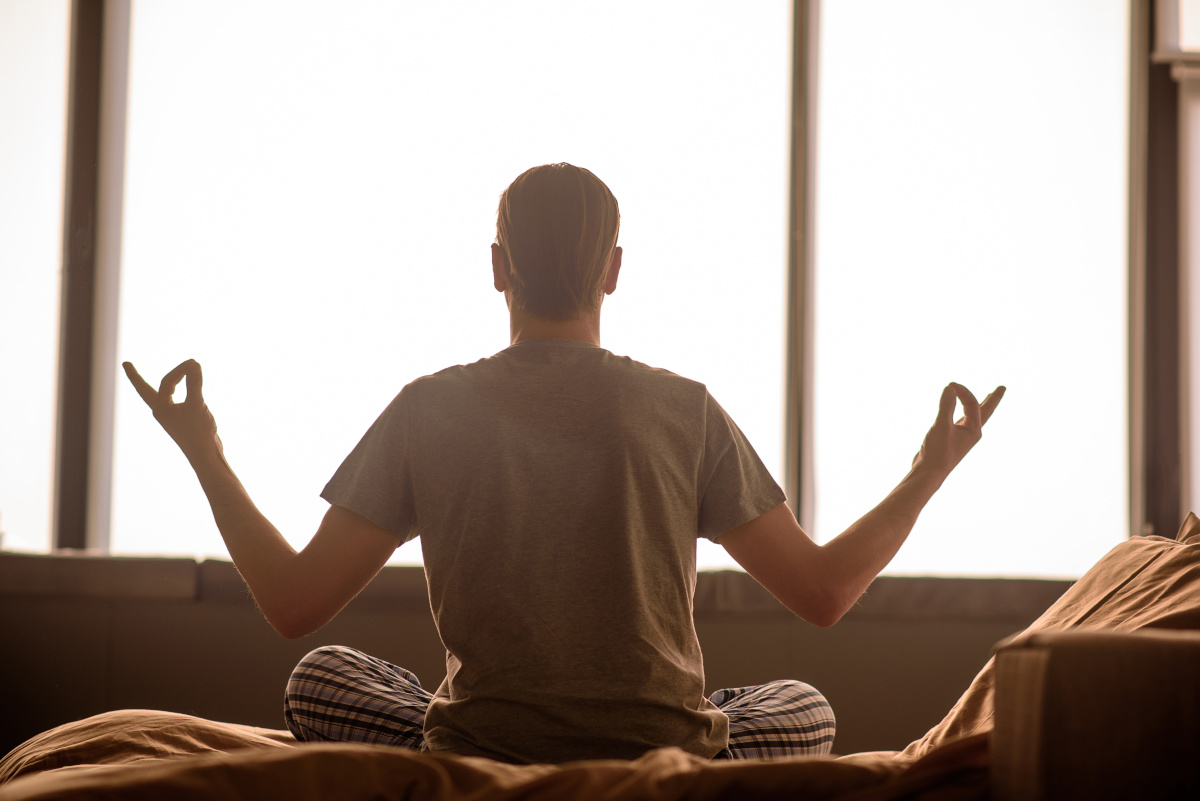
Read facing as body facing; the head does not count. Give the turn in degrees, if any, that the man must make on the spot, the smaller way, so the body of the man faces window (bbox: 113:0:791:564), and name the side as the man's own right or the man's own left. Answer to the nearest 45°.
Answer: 0° — they already face it

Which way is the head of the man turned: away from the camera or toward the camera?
away from the camera

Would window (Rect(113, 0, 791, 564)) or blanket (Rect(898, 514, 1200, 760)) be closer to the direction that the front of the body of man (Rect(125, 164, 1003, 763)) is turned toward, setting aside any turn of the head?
the window

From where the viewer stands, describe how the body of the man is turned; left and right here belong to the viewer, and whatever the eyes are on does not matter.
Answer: facing away from the viewer

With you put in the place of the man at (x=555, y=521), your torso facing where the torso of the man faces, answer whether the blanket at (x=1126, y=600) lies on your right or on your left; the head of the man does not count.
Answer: on your right
